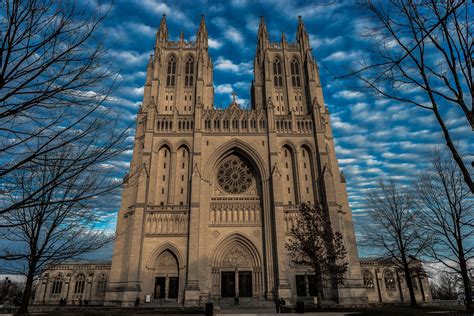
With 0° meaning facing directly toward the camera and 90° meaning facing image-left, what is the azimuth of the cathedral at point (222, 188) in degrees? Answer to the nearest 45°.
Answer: approximately 0°
